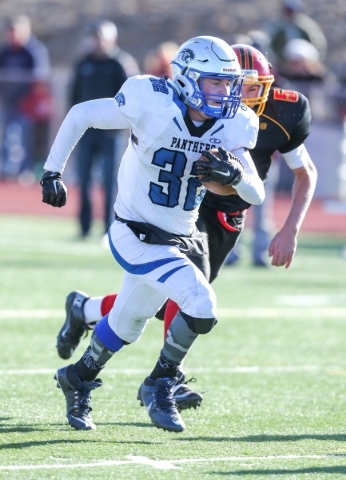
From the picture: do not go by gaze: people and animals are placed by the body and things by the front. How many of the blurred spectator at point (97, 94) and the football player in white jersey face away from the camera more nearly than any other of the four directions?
0

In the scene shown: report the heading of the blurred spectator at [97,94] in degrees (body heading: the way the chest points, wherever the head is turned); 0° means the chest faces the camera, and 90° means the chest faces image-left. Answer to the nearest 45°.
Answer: approximately 0°

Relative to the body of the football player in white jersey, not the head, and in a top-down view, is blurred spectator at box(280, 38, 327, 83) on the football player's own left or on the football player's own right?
on the football player's own left

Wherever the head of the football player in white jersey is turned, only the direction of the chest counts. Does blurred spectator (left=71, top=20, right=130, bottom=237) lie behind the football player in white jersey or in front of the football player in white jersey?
behind

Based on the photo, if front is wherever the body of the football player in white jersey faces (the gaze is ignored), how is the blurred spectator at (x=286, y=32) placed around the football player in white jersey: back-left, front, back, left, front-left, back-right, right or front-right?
back-left

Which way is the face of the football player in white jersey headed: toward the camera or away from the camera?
toward the camera

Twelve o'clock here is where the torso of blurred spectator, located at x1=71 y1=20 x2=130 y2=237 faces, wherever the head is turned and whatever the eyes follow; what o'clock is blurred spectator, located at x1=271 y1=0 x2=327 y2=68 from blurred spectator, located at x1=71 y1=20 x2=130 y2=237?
blurred spectator, located at x1=271 y1=0 x2=327 y2=68 is roughly at 7 o'clock from blurred spectator, located at x1=71 y1=20 x2=130 y2=237.

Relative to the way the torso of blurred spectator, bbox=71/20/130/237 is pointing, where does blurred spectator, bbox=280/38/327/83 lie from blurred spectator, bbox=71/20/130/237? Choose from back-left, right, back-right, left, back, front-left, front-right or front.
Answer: back-left

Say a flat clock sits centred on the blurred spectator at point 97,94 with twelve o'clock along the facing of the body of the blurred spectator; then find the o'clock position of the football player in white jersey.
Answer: The football player in white jersey is roughly at 12 o'clock from the blurred spectator.
